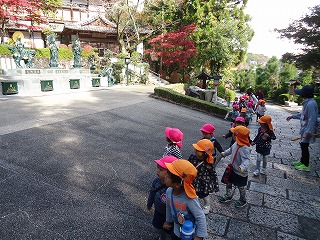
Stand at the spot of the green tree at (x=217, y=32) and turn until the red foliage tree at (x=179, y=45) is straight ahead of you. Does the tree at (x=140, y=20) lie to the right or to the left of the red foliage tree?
right

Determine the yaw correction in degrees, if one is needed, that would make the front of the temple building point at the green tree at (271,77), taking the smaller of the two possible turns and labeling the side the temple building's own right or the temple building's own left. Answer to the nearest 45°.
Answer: approximately 90° to the temple building's own left

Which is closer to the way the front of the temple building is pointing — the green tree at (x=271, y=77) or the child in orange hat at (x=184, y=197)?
the child in orange hat

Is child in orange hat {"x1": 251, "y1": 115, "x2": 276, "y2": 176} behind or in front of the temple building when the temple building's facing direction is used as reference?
in front

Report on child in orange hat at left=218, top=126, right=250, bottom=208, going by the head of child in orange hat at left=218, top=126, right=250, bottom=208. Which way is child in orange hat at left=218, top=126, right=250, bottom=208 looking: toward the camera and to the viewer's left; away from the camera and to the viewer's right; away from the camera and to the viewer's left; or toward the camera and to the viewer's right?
away from the camera and to the viewer's left
